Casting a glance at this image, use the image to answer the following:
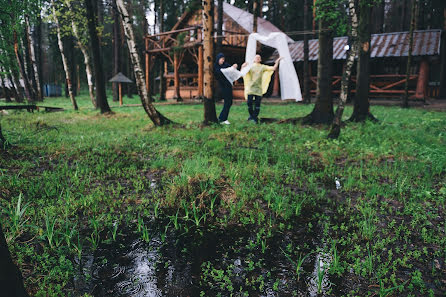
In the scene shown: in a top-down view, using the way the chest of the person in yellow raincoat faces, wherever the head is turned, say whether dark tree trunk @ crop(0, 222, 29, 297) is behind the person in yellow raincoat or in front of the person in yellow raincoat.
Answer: in front

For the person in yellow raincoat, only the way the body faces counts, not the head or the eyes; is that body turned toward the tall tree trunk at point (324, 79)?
no

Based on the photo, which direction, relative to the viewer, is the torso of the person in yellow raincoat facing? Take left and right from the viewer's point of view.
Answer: facing the viewer

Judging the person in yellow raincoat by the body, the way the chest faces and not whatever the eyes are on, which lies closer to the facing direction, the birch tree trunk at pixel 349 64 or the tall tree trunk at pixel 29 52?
the birch tree trunk

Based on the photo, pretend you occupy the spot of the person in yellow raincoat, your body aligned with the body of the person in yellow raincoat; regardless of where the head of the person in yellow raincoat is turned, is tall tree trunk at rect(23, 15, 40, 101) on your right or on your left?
on your right

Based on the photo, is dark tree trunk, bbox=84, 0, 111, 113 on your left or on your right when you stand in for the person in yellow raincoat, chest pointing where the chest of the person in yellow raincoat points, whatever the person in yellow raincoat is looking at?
on your right

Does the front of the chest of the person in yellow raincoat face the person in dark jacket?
no

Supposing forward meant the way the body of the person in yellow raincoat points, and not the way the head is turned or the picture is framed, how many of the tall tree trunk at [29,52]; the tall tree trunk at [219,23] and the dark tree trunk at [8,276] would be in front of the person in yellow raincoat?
1

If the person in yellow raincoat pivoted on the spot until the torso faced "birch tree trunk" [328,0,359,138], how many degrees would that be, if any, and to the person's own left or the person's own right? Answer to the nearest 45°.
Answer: approximately 45° to the person's own left

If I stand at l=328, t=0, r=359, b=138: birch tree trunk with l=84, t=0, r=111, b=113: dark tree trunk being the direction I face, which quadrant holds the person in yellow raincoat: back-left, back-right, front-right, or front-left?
front-right

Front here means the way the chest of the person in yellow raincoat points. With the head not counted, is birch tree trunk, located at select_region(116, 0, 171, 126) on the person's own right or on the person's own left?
on the person's own right

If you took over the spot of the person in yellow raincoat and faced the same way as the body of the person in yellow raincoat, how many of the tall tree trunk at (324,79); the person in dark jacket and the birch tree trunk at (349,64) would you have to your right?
1

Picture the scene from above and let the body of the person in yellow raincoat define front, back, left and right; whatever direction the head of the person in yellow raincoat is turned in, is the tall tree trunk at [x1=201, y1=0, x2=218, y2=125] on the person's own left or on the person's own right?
on the person's own right
